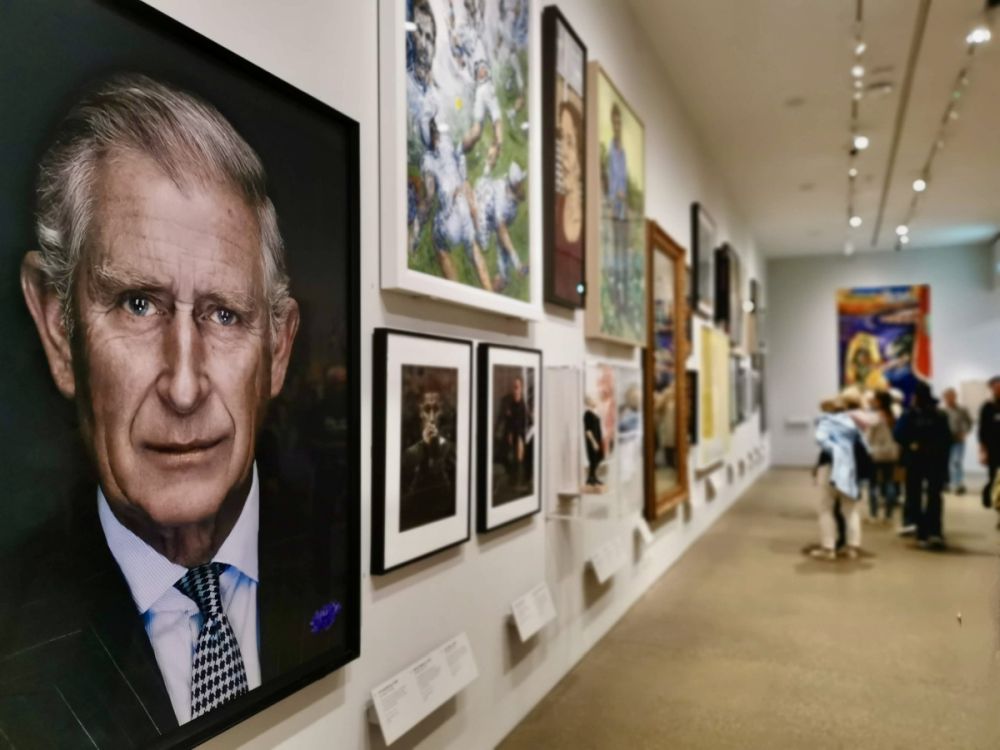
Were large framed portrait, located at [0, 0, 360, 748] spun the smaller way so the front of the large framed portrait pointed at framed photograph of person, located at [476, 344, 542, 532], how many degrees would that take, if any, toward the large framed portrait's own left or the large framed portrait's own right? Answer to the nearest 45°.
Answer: approximately 90° to the large framed portrait's own left

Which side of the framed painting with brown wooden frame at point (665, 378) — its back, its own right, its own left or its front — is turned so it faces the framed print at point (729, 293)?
left

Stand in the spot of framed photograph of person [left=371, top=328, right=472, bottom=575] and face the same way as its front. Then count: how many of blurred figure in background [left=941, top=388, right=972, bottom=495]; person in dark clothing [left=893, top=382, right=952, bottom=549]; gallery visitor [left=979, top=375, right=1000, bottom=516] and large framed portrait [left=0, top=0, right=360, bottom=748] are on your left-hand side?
3

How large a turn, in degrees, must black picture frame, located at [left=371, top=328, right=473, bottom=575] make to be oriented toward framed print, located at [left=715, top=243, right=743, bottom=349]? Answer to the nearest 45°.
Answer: approximately 90° to its left

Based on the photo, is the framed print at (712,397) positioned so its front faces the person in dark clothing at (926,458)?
yes

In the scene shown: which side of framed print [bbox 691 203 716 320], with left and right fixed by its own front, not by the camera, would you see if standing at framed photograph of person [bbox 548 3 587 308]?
right

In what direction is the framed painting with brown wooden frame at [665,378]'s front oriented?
to the viewer's right

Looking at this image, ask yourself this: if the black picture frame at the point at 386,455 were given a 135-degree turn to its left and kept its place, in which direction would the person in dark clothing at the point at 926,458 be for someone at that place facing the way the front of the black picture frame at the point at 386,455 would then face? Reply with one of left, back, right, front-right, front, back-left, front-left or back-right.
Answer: front-right

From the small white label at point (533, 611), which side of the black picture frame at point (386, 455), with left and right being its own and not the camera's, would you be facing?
left

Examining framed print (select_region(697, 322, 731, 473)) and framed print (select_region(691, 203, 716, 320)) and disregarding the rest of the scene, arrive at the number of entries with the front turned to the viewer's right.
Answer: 2

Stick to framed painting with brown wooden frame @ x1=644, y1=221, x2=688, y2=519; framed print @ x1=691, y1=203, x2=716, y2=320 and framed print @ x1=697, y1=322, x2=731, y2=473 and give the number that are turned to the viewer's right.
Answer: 3

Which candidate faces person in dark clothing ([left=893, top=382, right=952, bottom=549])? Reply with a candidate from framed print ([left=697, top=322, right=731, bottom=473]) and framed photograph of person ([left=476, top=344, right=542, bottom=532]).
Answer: the framed print

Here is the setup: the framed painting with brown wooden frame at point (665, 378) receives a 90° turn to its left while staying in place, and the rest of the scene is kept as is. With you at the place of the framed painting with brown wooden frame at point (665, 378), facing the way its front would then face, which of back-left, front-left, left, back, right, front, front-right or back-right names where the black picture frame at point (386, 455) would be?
back

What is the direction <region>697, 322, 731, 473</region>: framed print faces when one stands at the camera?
facing to the right of the viewer

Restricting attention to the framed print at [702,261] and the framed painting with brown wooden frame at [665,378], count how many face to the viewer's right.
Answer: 2
